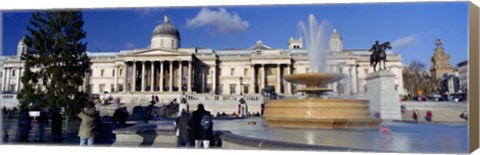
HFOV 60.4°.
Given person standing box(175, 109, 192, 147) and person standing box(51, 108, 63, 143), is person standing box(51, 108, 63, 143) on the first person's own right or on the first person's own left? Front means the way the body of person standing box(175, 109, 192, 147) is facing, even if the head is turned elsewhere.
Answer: on the first person's own left

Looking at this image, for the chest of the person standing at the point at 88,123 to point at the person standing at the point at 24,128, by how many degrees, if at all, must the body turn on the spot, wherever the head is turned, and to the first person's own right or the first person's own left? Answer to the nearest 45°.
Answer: approximately 45° to the first person's own left

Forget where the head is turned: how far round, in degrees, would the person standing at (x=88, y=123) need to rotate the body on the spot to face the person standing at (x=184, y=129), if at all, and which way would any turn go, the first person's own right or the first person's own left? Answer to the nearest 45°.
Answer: approximately 90° to the first person's own right

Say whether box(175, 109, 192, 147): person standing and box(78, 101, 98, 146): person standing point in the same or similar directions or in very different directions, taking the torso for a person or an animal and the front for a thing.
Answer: same or similar directions

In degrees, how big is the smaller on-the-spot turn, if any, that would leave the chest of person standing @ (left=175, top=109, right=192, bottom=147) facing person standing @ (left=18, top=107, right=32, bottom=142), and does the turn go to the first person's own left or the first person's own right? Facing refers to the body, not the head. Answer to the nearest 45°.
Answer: approximately 45° to the first person's own left

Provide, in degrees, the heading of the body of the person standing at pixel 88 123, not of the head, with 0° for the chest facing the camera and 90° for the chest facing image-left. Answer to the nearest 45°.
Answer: approximately 180°

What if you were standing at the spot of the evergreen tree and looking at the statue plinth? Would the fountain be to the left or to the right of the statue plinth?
right

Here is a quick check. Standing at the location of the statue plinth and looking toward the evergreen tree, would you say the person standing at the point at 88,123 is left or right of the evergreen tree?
left

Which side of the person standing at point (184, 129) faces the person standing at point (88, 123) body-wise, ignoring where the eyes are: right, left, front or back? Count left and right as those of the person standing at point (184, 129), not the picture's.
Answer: left

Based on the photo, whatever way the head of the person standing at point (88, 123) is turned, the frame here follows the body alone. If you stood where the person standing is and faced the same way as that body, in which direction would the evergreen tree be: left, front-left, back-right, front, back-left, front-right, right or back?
front

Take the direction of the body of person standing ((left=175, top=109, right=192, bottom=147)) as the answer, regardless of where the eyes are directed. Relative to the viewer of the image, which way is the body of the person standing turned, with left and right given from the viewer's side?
facing away from the viewer

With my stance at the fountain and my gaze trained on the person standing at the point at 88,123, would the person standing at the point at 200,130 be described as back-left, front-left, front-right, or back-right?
front-left

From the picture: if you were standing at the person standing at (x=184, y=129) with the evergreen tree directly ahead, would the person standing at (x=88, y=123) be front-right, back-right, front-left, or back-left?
front-left
